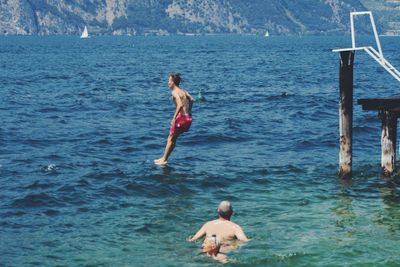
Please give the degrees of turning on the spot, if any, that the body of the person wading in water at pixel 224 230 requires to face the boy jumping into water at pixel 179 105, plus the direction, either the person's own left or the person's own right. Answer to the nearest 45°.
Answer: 0° — they already face them

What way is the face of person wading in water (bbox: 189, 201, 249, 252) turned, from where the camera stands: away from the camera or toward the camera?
away from the camera

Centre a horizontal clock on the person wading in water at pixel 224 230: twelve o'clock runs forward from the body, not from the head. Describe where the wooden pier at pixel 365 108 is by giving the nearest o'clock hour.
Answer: The wooden pier is roughly at 1 o'clock from the person wading in water.

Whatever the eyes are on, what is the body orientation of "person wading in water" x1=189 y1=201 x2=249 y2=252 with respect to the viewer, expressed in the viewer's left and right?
facing away from the viewer
